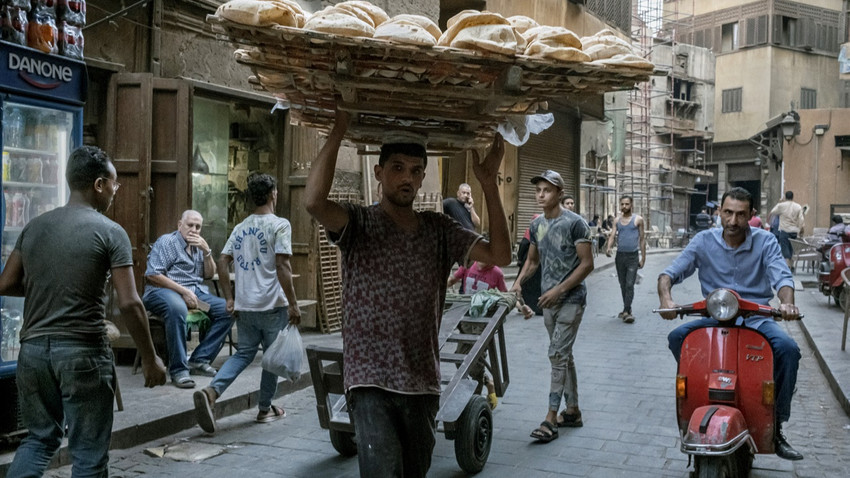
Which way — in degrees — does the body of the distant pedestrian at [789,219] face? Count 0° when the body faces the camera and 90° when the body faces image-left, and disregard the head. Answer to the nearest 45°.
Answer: approximately 180°

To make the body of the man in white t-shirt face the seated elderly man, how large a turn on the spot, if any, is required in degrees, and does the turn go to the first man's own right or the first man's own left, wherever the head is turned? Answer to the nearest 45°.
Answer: approximately 90° to the first man's own left

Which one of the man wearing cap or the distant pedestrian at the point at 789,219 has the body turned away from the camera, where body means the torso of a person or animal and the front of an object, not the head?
the distant pedestrian

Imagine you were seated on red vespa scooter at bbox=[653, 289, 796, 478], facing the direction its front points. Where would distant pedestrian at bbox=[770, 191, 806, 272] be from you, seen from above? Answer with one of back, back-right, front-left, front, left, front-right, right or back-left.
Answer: back

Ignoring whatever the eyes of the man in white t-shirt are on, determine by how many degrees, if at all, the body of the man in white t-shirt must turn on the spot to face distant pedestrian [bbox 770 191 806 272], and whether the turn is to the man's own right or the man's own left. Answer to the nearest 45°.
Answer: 0° — they already face them

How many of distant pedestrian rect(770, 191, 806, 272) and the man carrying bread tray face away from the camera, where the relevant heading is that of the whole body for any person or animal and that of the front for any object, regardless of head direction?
1

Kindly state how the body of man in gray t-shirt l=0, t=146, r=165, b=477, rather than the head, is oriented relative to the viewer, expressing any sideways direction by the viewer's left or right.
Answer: facing away from the viewer and to the right of the viewer

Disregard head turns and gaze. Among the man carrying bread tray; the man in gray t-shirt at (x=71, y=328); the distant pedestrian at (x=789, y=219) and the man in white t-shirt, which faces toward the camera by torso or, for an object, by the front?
the man carrying bread tray
